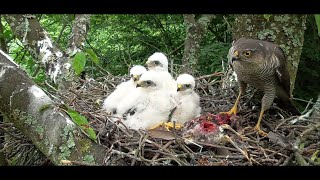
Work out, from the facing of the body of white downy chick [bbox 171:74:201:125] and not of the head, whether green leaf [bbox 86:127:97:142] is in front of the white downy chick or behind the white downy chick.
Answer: in front

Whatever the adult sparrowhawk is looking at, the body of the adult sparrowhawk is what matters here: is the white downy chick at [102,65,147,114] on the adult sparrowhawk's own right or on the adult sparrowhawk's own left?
on the adult sparrowhawk's own right

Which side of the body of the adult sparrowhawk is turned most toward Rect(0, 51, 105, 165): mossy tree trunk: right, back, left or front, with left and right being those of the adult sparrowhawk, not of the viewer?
front

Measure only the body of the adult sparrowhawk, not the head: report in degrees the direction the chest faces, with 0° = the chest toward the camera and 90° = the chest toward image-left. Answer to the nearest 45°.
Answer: approximately 45°

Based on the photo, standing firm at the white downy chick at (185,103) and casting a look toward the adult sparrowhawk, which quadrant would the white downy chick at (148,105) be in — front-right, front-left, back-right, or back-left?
back-right

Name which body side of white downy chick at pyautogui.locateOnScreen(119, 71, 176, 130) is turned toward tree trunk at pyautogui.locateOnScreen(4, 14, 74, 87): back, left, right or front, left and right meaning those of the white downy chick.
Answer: right
